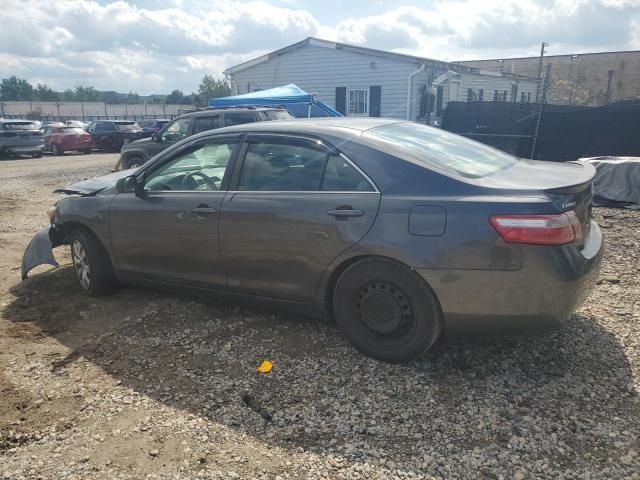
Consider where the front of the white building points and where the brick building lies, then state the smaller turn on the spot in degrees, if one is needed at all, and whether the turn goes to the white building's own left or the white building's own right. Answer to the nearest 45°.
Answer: approximately 90° to the white building's own left

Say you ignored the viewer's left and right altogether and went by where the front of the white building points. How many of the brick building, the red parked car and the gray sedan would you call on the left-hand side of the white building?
1

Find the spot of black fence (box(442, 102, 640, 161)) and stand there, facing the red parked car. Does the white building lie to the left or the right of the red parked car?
right

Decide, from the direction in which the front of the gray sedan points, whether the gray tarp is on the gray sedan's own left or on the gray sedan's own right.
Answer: on the gray sedan's own right

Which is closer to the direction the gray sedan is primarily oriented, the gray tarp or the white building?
the white building

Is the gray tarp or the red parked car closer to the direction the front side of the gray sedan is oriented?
the red parked car

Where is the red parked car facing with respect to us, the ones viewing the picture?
facing away from the viewer and to the left of the viewer

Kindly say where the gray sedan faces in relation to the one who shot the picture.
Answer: facing away from the viewer and to the left of the viewer

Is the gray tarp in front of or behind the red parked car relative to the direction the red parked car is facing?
behind

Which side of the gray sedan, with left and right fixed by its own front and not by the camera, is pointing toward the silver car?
front
